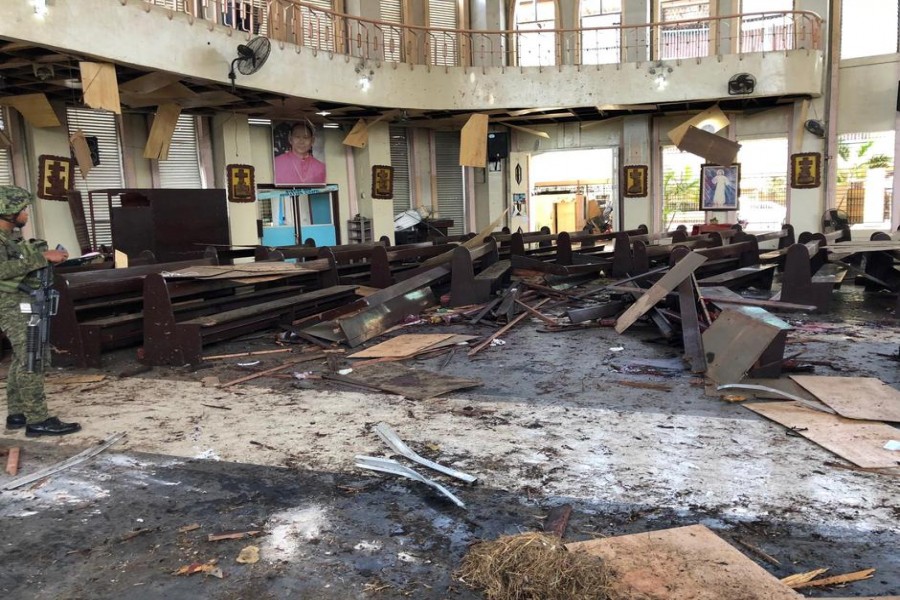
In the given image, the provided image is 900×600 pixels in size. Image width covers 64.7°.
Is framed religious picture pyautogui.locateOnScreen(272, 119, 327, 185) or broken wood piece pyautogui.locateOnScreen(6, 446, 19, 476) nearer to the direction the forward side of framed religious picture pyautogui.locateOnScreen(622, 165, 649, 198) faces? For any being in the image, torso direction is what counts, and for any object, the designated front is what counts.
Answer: the broken wood piece

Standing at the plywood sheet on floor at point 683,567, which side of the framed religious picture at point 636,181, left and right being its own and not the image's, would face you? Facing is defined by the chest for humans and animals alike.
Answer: front

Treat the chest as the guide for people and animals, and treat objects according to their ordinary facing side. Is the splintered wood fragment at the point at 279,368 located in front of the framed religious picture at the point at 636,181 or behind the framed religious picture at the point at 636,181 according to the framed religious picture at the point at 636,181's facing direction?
in front

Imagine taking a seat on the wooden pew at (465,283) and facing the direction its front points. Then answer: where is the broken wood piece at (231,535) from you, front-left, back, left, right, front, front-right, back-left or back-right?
front-right

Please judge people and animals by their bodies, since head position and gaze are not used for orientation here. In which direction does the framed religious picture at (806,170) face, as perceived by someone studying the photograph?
facing the viewer

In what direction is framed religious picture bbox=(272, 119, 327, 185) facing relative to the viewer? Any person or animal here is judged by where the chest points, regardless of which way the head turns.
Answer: toward the camera

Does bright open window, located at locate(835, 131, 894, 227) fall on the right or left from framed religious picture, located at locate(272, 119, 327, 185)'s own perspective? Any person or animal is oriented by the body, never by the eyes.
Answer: on its left

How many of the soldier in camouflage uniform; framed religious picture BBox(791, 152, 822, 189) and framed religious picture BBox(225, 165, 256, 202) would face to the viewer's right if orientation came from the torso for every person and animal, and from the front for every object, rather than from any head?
1

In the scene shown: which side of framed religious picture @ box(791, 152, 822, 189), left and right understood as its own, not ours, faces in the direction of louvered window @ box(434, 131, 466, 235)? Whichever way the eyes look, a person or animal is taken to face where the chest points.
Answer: right

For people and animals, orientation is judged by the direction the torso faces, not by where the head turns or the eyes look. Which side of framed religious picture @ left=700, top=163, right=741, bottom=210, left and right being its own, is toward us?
front

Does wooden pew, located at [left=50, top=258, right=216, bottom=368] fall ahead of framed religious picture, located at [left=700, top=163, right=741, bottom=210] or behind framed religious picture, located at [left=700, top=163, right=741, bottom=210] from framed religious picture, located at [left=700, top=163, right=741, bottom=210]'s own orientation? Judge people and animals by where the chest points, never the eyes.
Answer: ahead

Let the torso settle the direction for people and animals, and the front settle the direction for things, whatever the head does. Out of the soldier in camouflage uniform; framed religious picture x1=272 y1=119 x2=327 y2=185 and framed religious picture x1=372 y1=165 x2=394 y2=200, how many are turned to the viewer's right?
1

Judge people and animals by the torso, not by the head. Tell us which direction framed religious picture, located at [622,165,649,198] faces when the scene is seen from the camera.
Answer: facing the viewer

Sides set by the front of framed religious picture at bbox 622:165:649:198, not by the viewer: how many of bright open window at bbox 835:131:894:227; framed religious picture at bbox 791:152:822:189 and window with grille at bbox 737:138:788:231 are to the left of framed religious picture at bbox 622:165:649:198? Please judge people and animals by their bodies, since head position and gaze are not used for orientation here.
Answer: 3

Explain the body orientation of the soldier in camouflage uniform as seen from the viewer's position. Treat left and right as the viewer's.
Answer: facing to the right of the viewer

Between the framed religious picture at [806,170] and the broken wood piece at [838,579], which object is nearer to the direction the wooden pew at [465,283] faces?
the broken wood piece

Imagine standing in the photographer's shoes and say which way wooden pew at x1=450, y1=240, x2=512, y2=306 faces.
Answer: facing the viewer and to the right of the viewer
